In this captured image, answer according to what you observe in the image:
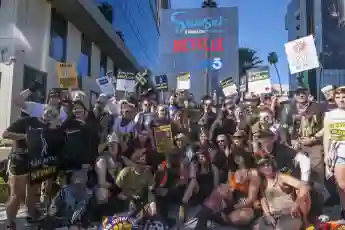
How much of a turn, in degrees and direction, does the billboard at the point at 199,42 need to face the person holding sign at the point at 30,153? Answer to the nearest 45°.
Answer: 0° — it already faces them

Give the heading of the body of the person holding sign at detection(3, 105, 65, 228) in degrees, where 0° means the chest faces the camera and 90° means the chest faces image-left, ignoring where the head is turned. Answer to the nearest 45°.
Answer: approximately 315°

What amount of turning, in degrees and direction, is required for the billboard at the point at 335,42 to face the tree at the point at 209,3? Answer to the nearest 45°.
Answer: approximately 135° to its right

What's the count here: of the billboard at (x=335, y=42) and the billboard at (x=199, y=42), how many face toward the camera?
2

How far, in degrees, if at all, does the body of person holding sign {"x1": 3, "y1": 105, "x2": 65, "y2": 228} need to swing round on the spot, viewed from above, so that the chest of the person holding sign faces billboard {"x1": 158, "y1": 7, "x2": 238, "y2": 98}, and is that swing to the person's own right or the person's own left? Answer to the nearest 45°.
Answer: approximately 90° to the person's own left
